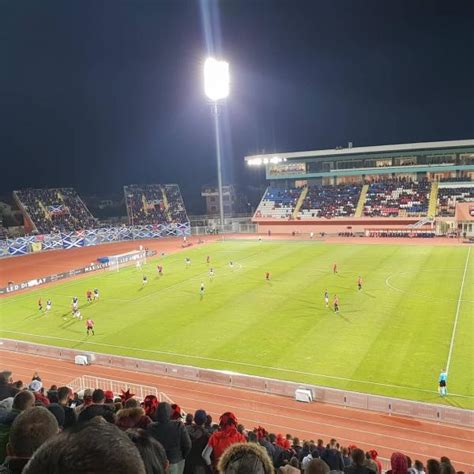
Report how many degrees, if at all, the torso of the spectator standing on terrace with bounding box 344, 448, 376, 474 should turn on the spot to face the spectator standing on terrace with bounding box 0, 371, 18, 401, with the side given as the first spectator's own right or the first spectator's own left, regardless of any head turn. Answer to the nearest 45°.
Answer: approximately 90° to the first spectator's own left

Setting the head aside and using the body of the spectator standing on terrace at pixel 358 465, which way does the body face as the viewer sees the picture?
away from the camera

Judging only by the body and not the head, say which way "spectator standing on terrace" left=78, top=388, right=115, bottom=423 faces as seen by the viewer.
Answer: away from the camera

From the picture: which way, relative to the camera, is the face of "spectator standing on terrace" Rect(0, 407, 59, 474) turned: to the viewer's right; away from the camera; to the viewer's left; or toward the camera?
away from the camera

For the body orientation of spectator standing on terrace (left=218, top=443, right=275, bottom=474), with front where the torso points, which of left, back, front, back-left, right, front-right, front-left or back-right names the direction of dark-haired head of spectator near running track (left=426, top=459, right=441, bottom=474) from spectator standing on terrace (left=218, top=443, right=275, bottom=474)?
front-right

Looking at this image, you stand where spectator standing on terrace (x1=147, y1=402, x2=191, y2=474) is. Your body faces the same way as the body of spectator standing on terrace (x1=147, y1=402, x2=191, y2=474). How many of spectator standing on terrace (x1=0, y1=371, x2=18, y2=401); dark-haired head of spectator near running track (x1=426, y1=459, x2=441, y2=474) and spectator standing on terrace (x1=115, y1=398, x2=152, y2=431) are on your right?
1

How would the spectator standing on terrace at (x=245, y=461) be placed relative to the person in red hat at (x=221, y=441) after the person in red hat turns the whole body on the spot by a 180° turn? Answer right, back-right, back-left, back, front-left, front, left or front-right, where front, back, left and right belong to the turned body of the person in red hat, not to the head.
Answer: front

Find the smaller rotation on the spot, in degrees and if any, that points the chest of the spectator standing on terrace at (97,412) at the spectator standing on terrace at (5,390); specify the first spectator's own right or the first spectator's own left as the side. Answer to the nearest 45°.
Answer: approximately 45° to the first spectator's own left

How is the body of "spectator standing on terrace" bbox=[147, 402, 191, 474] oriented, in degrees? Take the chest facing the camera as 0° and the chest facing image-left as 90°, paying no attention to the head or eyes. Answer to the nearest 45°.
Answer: approximately 180°

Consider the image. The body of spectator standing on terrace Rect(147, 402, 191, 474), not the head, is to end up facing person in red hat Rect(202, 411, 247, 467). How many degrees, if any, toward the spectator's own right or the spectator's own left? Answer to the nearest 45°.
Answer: approximately 135° to the spectator's own right

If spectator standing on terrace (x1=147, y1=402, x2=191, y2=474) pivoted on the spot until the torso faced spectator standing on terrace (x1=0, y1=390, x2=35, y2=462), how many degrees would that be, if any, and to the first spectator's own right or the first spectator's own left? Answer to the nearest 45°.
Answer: approximately 135° to the first spectator's own left

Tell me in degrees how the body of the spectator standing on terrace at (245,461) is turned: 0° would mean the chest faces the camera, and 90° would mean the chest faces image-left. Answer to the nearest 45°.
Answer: approximately 180°

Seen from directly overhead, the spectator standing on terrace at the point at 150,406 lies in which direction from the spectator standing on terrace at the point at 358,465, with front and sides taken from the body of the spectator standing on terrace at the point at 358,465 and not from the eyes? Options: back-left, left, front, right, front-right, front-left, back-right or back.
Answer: left

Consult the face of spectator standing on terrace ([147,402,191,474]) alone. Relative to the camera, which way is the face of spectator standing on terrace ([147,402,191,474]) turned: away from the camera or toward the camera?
away from the camera

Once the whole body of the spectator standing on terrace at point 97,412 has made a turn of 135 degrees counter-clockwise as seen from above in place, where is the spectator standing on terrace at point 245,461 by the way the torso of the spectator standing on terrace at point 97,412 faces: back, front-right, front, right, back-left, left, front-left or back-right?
front-left

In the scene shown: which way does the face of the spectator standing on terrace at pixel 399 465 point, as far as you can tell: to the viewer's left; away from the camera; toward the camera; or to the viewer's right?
away from the camera
